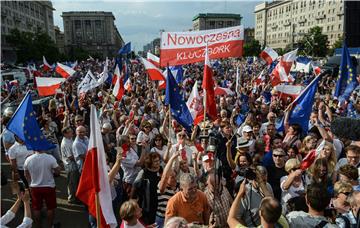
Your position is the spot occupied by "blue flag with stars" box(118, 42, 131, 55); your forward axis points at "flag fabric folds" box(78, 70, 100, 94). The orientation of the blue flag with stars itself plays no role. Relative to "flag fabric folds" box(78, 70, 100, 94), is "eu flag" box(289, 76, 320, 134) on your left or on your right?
left

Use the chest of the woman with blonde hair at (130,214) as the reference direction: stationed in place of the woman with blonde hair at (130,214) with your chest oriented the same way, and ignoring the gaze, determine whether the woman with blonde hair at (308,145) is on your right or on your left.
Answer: on your right

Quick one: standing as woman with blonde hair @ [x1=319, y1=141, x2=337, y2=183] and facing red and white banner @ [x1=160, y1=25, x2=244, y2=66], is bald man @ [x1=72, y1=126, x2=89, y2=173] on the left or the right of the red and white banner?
left

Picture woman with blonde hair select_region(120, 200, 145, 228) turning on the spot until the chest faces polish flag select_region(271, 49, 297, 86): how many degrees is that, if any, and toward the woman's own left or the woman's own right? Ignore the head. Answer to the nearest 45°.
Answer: approximately 45° to the woman's own right

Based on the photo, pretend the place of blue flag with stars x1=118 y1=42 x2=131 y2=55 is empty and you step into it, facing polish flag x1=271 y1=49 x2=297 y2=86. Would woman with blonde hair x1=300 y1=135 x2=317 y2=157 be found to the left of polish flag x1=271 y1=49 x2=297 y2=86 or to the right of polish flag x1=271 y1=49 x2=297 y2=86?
right

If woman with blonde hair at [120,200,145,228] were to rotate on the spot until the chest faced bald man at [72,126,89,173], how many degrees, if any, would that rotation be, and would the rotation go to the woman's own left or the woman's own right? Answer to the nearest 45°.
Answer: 0° — they already face them

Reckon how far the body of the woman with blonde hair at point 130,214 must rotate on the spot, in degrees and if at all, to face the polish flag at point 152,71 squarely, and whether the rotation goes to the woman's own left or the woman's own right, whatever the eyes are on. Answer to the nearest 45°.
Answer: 0° — they already face it

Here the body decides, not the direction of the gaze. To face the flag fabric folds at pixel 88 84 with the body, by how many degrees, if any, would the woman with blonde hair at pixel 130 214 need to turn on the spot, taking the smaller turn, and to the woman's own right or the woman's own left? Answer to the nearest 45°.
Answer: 0° — they already face it

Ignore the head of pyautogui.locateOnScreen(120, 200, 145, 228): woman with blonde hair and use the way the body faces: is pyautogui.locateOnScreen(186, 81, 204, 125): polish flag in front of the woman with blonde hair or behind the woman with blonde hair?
in front

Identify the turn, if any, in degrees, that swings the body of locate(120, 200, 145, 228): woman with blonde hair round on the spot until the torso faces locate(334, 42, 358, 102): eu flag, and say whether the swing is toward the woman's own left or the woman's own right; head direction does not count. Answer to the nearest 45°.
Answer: approximately 45° to the woman's own right

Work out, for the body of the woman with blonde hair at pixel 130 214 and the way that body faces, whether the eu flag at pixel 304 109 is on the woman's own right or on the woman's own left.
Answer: on the woman's own right

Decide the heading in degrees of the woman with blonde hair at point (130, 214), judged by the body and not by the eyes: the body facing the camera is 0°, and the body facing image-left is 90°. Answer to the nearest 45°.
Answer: approximately 180°
